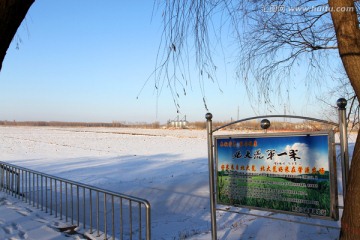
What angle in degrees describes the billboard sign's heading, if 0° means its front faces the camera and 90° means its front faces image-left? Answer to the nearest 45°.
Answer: approximately 45°
